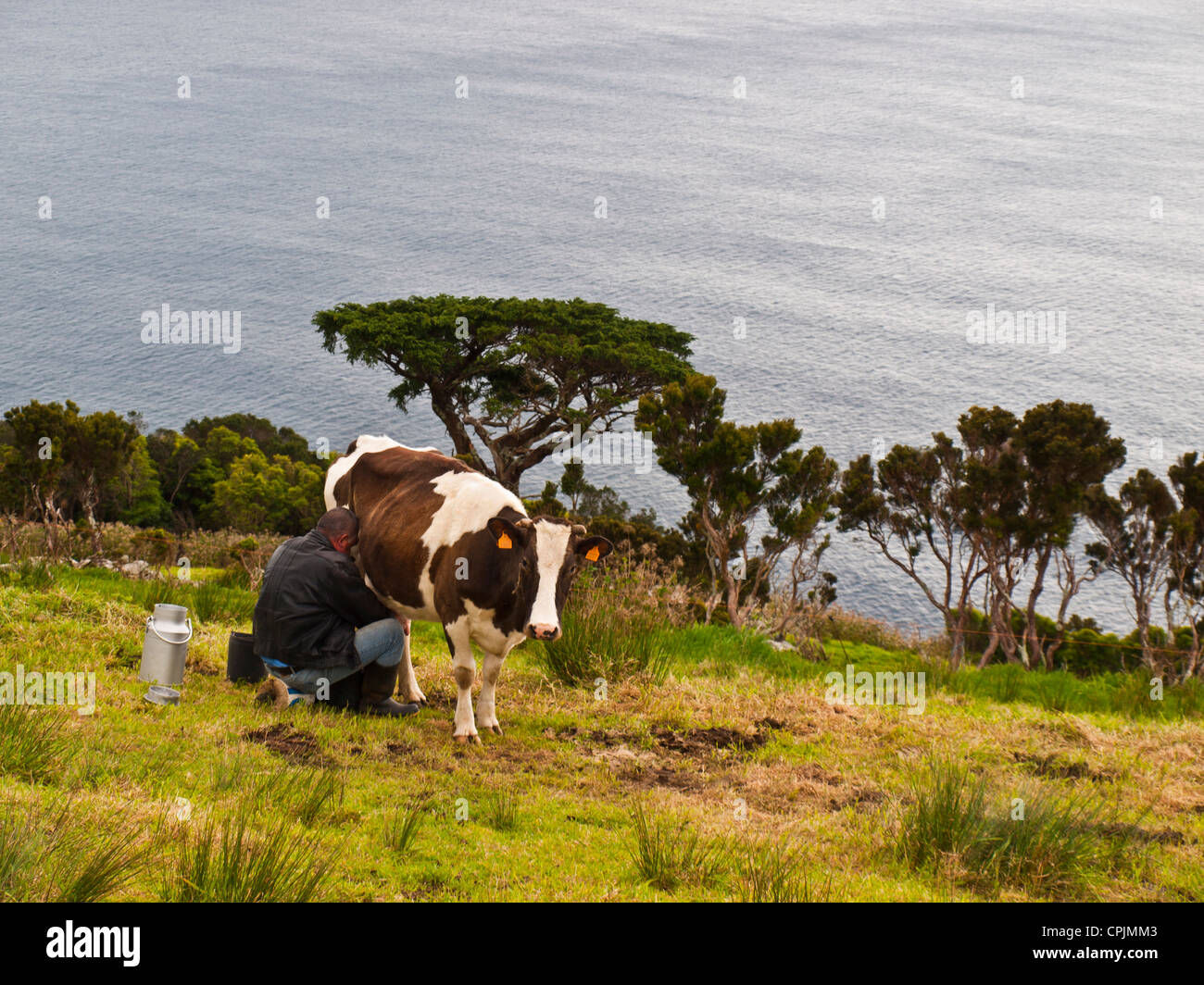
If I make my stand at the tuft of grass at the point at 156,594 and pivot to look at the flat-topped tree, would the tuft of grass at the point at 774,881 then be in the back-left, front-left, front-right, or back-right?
back-right

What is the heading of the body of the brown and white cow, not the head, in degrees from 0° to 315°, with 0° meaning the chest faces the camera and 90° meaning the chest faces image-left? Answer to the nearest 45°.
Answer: approximately 315°

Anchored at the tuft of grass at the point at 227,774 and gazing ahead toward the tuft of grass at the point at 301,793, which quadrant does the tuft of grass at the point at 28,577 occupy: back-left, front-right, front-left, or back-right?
back-left

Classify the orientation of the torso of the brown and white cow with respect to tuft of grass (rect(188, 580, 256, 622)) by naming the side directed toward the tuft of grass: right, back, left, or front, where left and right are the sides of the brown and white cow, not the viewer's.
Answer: back

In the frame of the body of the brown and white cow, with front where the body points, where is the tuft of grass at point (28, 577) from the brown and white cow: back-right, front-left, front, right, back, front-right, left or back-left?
back

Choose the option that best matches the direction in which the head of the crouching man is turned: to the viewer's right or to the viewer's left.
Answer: to the viewer's right

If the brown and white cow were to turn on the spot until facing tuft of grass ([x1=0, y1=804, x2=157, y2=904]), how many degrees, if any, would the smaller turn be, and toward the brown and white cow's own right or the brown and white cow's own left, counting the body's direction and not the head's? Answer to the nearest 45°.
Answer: approximately 45° to the brown and white cow's own right

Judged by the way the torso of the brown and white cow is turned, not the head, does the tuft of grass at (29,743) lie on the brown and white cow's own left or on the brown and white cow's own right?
on the brown and white cow's own right

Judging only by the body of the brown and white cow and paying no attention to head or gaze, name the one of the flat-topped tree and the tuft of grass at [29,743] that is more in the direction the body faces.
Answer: the tuft of grass

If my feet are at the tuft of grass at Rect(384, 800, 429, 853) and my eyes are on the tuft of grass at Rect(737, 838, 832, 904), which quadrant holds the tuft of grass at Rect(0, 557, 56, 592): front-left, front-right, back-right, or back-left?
back-left

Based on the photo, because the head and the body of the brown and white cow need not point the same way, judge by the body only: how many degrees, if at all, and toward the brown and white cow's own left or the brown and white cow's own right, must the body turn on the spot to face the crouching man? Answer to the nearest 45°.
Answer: approximately 135° to the brown and white cow's own right
